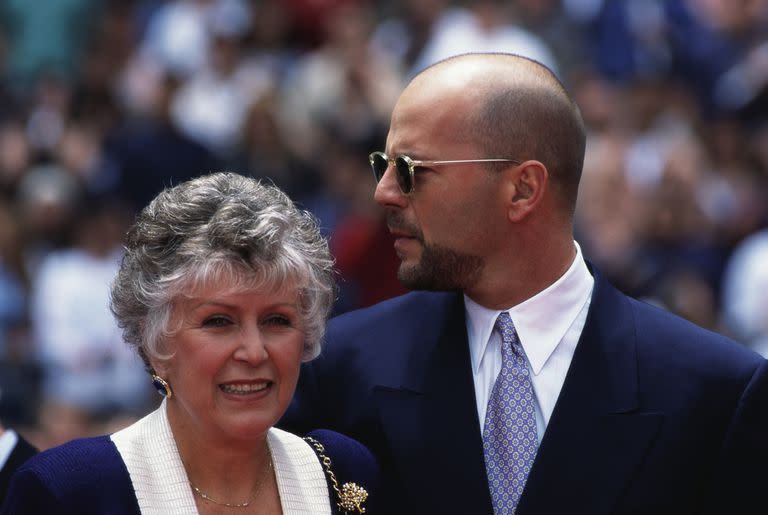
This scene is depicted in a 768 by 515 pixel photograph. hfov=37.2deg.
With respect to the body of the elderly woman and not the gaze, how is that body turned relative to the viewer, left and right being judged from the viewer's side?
facing the viewer and to the right of the viewer

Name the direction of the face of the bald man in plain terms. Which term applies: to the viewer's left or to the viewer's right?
to the viewer's left

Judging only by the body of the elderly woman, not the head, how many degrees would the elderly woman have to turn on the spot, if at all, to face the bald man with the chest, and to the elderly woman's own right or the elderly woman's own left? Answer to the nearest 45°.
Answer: approximately 45° to the elderly woman's own left
